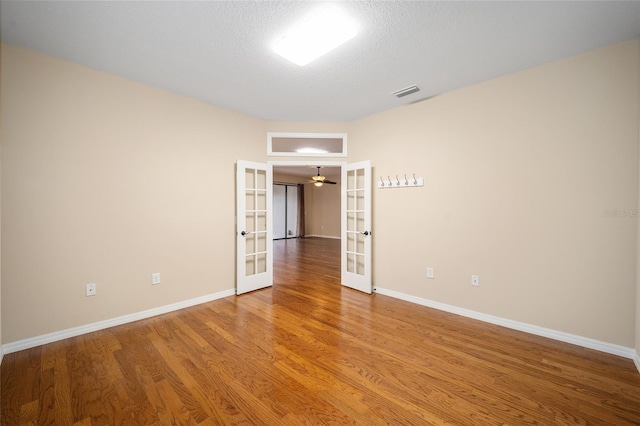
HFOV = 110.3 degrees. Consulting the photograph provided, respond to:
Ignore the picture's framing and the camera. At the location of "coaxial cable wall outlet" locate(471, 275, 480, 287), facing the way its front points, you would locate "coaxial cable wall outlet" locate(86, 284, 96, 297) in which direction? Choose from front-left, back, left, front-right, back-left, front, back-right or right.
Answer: front

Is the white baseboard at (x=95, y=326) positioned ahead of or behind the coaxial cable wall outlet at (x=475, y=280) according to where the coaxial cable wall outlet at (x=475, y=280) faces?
ahead

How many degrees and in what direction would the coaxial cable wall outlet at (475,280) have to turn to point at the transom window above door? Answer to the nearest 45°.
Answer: approximately 45° to its right

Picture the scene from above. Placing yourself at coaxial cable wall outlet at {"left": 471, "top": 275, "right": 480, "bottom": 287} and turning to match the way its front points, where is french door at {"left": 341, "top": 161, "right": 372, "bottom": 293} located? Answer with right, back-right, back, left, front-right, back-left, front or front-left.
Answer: front-right

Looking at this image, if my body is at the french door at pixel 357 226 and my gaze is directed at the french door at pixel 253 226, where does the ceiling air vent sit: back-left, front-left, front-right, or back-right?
back-left

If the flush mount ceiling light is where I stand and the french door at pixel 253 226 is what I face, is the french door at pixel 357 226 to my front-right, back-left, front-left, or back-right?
front-right

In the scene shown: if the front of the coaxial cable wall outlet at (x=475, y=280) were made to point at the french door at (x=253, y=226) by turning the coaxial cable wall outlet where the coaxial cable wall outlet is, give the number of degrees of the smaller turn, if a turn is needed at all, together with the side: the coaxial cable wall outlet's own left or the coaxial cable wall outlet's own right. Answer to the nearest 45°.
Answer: approximately 45° to the coaxial cable wall outlet's own right
